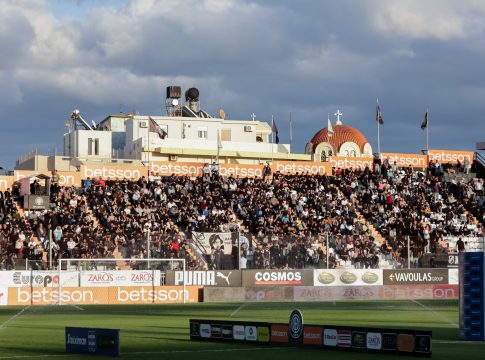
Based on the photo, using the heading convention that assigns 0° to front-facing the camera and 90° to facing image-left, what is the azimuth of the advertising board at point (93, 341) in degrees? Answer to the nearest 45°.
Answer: approximately 0°
